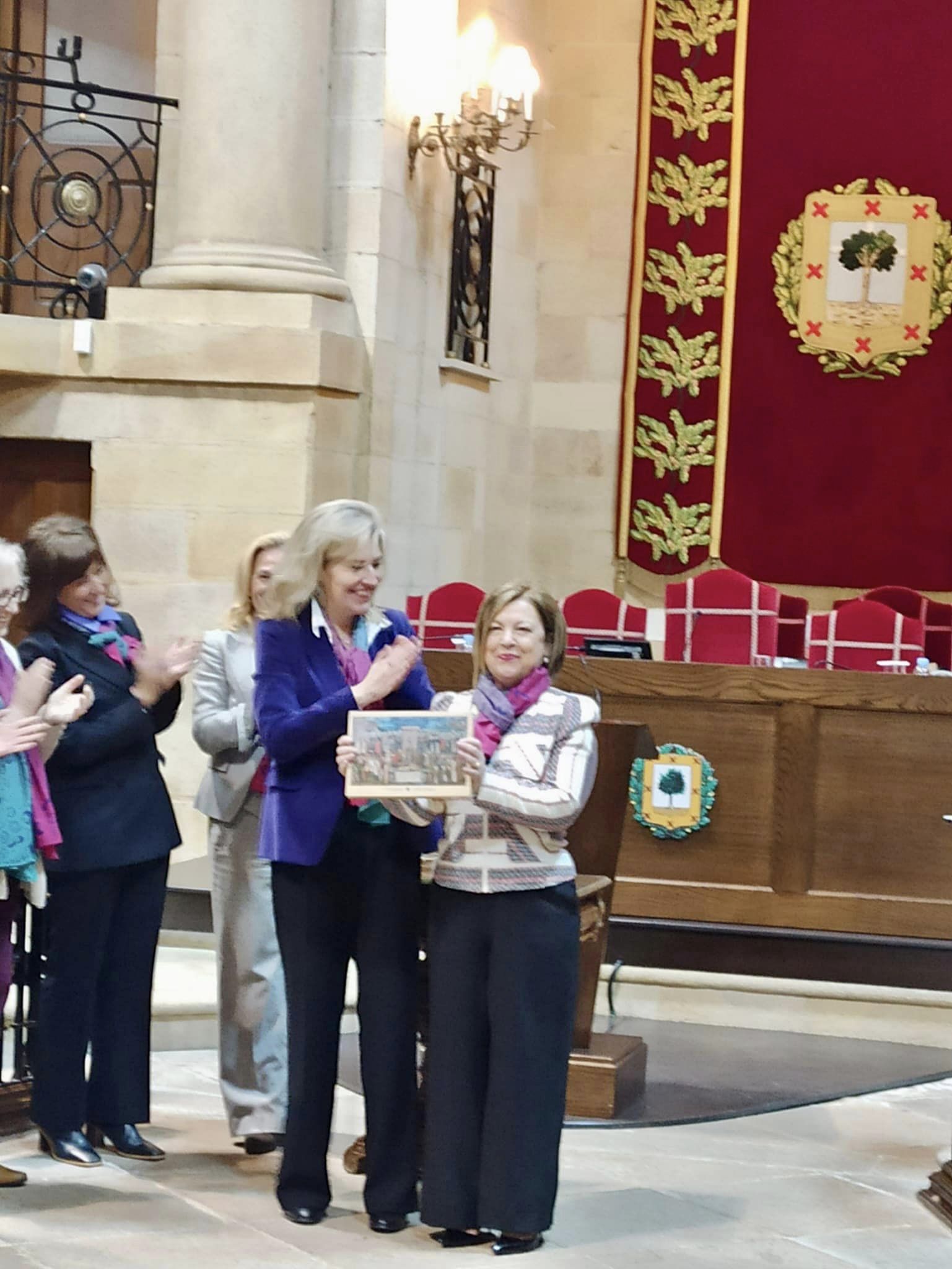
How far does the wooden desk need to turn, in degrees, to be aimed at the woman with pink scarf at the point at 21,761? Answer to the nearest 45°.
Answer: approximately 45° to its right

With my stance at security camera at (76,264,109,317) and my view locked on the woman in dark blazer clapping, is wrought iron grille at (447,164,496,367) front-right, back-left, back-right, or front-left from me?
back-left
